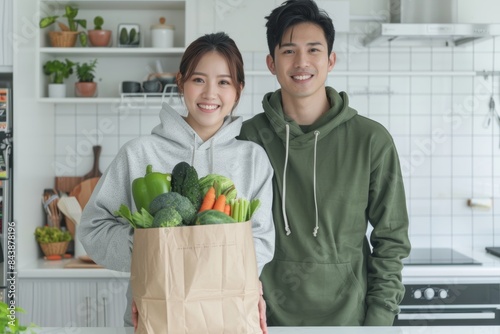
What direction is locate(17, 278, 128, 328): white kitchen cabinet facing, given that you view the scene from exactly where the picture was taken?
facing the viewer

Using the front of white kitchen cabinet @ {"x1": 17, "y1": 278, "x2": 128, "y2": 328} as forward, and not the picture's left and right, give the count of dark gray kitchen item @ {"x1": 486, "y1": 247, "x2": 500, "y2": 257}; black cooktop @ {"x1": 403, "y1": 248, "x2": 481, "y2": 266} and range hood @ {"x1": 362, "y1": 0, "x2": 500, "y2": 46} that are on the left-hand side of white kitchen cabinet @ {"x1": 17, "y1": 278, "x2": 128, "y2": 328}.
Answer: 3

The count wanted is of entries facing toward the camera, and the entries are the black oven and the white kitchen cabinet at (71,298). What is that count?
2

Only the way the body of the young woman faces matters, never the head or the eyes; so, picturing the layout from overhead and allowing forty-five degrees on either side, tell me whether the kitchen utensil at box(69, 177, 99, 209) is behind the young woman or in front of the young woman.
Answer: behind

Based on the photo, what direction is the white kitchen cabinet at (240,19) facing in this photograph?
toward the camera

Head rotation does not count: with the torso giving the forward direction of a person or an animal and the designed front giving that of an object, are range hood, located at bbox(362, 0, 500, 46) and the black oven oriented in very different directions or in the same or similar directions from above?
same or similar directions

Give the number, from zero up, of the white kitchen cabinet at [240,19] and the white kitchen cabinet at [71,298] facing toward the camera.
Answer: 2

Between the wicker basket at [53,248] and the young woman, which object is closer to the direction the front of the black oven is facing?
the young woman

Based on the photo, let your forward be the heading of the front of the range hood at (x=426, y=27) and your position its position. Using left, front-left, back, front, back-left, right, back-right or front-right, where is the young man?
front

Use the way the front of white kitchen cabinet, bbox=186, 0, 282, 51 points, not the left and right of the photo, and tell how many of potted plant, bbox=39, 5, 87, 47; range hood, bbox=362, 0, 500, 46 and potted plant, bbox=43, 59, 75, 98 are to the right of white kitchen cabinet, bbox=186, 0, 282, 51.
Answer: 2

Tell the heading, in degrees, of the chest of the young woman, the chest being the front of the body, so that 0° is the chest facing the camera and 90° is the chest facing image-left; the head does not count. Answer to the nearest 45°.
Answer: approximately 0°

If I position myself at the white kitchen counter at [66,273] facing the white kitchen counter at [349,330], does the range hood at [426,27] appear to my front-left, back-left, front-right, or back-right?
front-left

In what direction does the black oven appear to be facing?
toward the camera

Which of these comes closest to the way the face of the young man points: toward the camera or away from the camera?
toward the camera

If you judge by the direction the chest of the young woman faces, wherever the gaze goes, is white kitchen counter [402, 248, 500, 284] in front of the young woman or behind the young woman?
behind

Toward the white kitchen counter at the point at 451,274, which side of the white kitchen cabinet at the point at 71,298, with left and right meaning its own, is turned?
left
